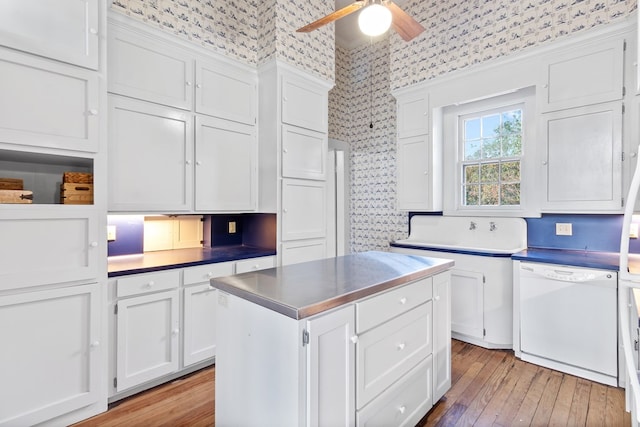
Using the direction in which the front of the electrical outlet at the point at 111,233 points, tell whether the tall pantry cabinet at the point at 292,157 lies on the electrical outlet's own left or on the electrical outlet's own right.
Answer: on the electrical outlet's own left

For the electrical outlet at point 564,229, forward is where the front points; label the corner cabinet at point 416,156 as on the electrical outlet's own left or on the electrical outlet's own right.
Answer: on the electrical outlet's own right

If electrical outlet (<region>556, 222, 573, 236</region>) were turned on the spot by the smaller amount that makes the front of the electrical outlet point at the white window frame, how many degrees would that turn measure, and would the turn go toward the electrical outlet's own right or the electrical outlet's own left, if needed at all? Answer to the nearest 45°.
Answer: approximately 90° to the electrical outlet's own right

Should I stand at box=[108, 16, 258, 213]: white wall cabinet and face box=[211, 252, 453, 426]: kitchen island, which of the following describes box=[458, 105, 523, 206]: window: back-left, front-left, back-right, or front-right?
front-left

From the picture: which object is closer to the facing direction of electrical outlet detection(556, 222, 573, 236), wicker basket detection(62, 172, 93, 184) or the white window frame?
the wicker basket

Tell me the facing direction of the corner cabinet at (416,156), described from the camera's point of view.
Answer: facing the viewer and to the left of the viewer

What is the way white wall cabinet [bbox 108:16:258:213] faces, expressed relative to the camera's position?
facing the viewer and to the right of the viewer

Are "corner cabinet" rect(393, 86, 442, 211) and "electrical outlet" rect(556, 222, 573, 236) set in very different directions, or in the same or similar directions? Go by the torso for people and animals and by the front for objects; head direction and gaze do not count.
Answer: same or similar directions

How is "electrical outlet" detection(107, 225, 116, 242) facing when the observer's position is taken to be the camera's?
facing the viewer

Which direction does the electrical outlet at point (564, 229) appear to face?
toward the camera
